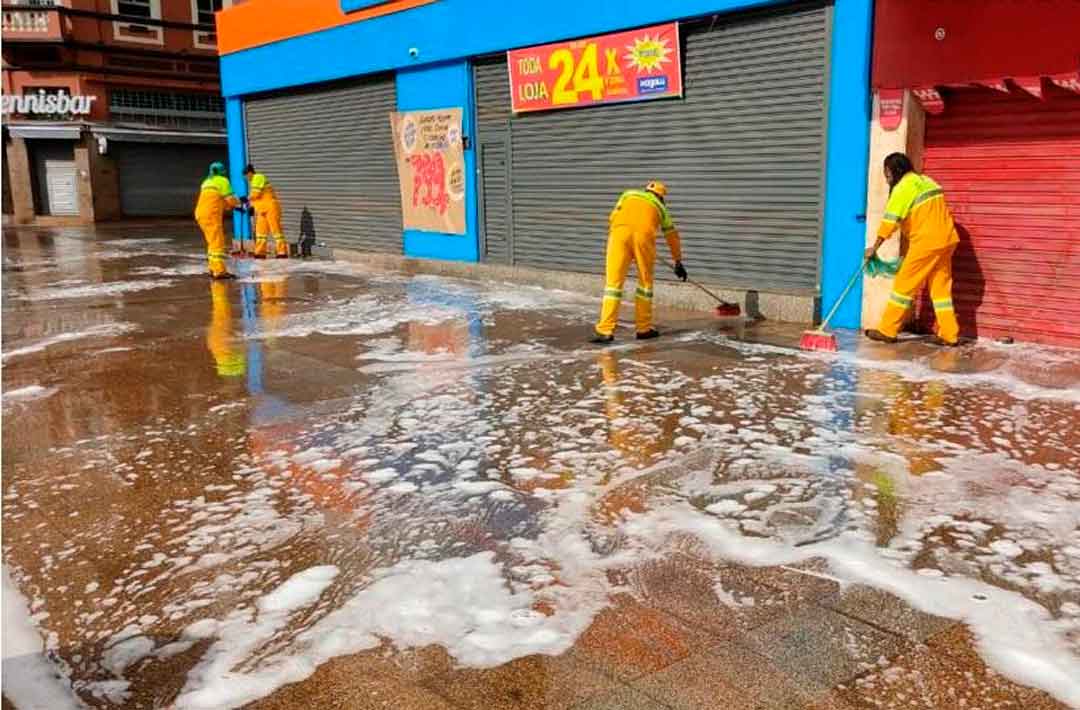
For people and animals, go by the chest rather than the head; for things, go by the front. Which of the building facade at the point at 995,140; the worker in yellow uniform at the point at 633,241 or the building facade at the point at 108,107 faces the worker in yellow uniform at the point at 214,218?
the building facade at the point at 108,107

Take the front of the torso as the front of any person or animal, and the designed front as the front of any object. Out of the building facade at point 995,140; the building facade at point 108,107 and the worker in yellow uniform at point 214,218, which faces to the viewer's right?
the worker in yellow uniform

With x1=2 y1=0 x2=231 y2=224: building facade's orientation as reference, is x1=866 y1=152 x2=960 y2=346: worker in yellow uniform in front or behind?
in front

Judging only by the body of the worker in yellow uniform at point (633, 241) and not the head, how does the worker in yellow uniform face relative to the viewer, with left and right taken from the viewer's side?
facing away from the viewer and to the right of the viewer

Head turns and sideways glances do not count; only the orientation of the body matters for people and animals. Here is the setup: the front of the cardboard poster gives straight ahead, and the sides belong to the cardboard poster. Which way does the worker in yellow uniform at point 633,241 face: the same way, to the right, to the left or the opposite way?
the opposite way

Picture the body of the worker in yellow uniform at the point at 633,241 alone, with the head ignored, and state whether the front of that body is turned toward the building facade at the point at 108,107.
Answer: no

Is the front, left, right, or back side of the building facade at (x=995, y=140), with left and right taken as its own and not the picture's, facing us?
front

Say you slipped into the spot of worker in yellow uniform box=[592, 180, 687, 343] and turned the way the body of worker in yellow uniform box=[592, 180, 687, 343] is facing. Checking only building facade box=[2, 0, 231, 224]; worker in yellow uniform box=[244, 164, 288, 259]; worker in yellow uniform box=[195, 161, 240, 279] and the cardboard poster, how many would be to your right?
0

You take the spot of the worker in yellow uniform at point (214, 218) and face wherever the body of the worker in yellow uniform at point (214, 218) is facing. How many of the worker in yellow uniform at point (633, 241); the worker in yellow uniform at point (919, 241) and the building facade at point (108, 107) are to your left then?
1

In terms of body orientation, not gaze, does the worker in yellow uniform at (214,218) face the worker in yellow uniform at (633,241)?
no

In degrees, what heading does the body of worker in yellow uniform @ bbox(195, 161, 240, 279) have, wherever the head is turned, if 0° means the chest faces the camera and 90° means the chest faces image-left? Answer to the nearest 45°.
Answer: approximately 270°

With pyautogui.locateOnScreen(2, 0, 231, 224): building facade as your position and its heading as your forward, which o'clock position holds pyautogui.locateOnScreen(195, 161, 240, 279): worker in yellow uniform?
The worker in yellow uniform is roughly at 12 o'clock from the building facade.

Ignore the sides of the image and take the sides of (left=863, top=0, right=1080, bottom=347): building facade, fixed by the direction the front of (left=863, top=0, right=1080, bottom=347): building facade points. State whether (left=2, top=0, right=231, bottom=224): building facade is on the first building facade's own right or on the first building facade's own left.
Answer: on the first building facade's own right

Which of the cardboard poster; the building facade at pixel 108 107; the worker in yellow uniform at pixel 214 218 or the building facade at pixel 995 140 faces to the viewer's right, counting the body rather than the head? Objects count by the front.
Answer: the worker in yellow uniform

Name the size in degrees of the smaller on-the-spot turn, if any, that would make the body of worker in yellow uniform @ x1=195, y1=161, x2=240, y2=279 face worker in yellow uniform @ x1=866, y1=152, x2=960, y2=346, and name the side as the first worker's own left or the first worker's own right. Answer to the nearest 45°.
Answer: approximately 45° to the first worker's own right

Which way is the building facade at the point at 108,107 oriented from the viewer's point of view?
toward the camera

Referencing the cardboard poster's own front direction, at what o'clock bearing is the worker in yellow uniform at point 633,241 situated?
The worker in yellow uniform is roughly at 10 o'clock from the cardboard poster.

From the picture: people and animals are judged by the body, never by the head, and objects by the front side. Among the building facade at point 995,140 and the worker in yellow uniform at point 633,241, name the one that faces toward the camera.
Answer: the building facade

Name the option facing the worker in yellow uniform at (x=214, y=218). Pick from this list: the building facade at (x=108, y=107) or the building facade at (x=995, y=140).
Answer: the building facade at (x=108, y=107)
